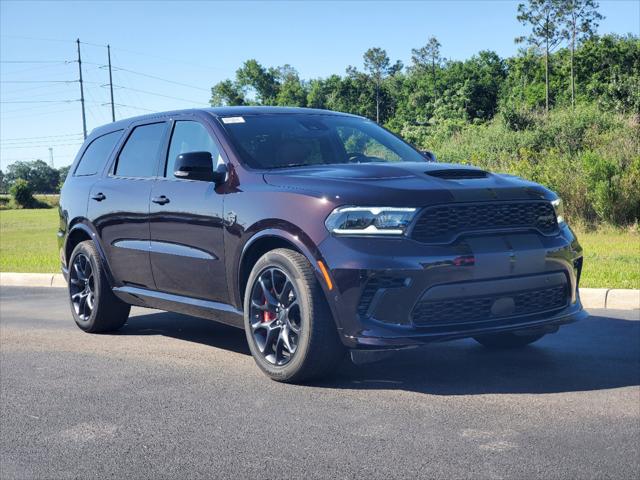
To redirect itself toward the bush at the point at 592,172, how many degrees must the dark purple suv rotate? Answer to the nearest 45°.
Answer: approximately 90° to its left

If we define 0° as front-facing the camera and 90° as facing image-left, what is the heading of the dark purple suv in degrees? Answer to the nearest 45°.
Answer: approximately 315°
